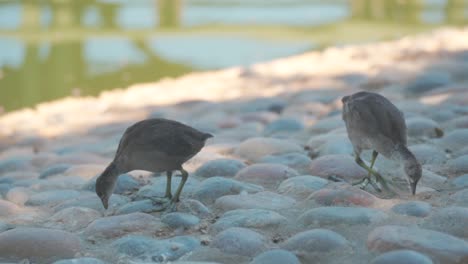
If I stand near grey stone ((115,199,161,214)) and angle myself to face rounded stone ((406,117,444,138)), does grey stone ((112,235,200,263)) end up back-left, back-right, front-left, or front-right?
back-right

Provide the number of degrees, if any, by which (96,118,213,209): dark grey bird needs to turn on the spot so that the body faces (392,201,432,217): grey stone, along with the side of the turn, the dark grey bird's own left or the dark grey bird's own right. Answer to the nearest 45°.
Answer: approximately 180°

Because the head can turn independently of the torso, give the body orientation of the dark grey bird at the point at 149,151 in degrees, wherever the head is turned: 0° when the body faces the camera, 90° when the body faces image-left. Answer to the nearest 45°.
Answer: approximately 90°

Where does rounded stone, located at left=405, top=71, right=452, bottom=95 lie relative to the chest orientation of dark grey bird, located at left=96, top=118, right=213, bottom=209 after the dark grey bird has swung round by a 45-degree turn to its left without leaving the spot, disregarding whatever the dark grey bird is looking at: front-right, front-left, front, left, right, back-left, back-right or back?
back

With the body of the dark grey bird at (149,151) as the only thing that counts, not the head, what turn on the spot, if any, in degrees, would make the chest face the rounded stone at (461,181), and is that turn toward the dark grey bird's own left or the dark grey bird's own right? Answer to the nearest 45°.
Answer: approximately 180°

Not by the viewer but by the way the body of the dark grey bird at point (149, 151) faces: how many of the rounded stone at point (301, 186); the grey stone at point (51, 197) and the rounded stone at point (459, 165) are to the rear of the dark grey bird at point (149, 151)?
2

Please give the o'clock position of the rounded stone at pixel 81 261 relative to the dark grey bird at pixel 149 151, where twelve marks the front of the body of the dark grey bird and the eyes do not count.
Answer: The rounded stone is roughly at 10 o'clock from the dark grey bird.

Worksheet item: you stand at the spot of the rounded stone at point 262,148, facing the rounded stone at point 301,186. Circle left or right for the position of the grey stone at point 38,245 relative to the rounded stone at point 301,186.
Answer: right

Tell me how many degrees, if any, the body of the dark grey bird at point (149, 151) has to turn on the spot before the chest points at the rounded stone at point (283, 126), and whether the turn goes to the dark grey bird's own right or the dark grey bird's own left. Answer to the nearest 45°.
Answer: approximately 135° to the dark grey bird's own right

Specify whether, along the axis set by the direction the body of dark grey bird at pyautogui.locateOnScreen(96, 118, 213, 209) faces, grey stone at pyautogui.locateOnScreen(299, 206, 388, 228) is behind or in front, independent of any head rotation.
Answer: behind

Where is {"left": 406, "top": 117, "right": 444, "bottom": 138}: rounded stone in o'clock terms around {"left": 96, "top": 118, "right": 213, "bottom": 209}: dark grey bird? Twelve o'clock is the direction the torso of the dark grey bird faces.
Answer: The rounded stone is roughly at 5 o'clock from the dark grey bird.

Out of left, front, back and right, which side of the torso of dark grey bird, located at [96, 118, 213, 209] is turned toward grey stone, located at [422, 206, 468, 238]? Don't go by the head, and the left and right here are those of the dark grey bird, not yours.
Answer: back

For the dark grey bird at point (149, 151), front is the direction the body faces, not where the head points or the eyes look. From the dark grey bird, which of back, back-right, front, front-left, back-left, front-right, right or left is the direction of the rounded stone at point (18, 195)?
front-right

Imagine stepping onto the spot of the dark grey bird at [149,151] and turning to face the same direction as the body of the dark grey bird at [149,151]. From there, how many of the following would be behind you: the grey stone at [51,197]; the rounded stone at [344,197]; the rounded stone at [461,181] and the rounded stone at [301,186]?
3
